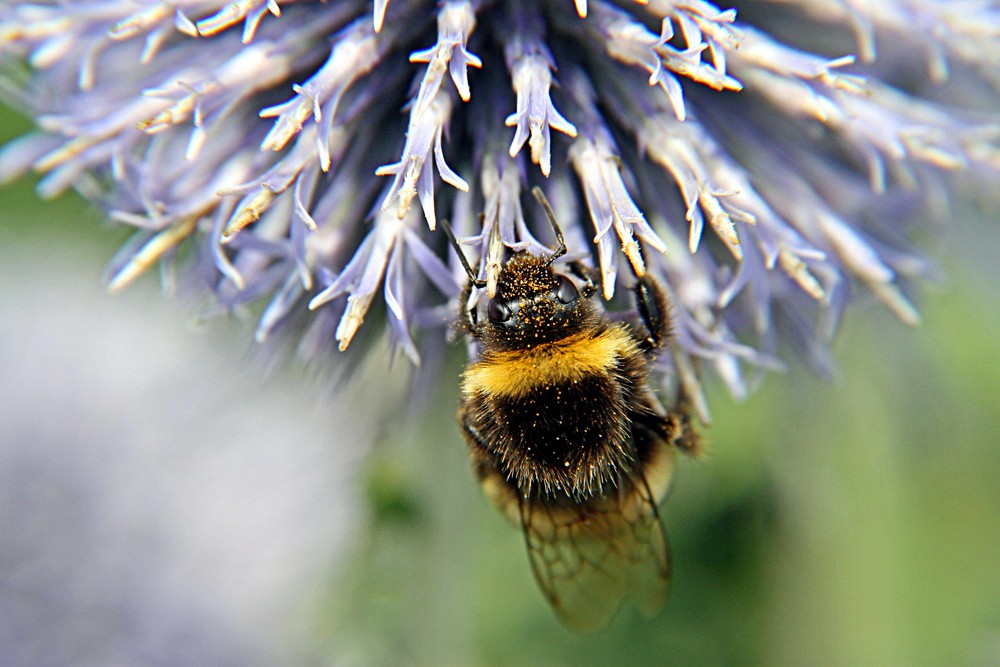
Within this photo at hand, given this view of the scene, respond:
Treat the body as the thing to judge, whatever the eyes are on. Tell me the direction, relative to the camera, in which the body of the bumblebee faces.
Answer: away from the camera
